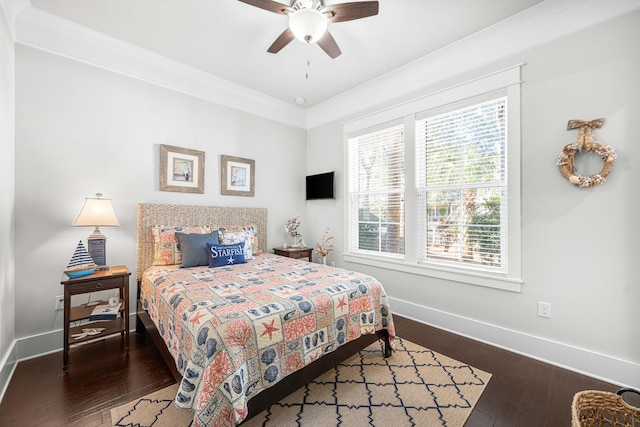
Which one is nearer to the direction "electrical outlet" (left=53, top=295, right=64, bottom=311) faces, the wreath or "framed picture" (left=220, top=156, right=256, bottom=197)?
the wreath

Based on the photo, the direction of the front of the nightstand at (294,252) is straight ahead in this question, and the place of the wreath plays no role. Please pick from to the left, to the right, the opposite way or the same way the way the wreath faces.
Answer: to the right

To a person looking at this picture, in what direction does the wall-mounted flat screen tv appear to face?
facing the viewer and to the left of the viewer

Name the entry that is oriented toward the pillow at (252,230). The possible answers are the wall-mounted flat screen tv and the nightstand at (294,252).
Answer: the wall-mounted flat screen tv

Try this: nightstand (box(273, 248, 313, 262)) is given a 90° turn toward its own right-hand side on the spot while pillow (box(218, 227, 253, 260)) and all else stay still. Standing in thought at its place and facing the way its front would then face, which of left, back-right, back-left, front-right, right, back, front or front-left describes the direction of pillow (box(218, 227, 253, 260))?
front

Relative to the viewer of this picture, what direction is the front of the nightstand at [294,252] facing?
facing the viewer and to the right of the viewer

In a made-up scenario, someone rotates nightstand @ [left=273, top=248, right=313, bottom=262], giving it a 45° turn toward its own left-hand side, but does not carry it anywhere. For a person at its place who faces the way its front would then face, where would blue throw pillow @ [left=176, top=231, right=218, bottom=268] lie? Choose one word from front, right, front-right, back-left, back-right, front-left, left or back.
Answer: back-right

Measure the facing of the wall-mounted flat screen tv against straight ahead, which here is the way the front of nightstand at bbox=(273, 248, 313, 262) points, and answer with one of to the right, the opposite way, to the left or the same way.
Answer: to the right

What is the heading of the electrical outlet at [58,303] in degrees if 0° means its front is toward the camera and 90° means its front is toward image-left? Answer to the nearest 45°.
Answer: approximately 0°

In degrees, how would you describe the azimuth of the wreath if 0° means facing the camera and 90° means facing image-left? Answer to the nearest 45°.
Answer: approximately 0°
